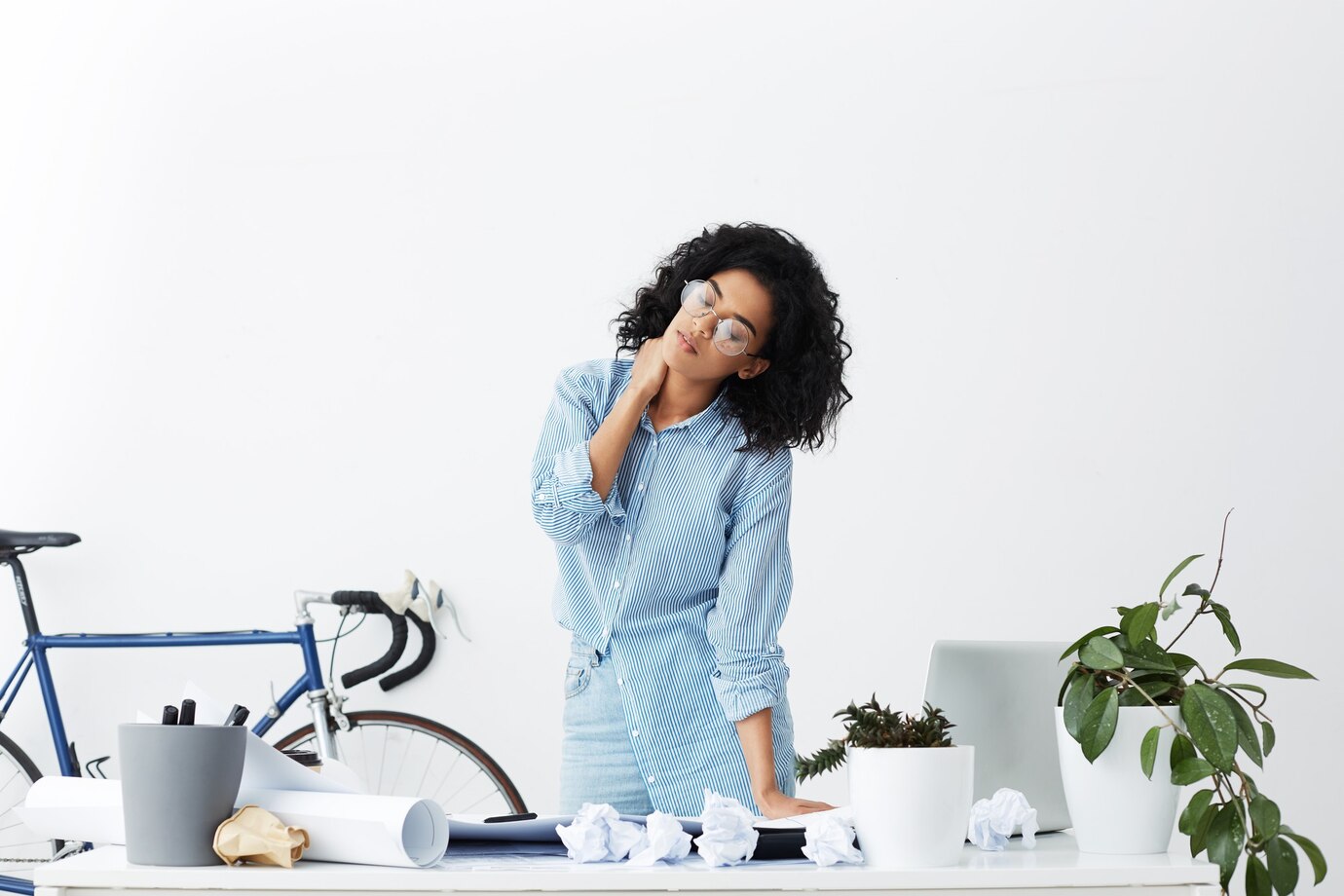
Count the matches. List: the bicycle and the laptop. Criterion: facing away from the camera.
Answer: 1

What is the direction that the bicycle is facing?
to the viewer's right

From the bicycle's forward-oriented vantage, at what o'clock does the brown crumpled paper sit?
The brown crumpled paper is roughly at 3 o'clock from the bicycle.

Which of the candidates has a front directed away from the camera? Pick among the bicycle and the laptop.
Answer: the laptop

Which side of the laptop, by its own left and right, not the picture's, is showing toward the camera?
back

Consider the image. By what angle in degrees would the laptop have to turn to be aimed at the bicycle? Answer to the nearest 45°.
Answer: approximately 45° to its left

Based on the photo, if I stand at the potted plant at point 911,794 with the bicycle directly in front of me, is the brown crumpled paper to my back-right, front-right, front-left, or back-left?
front-left
